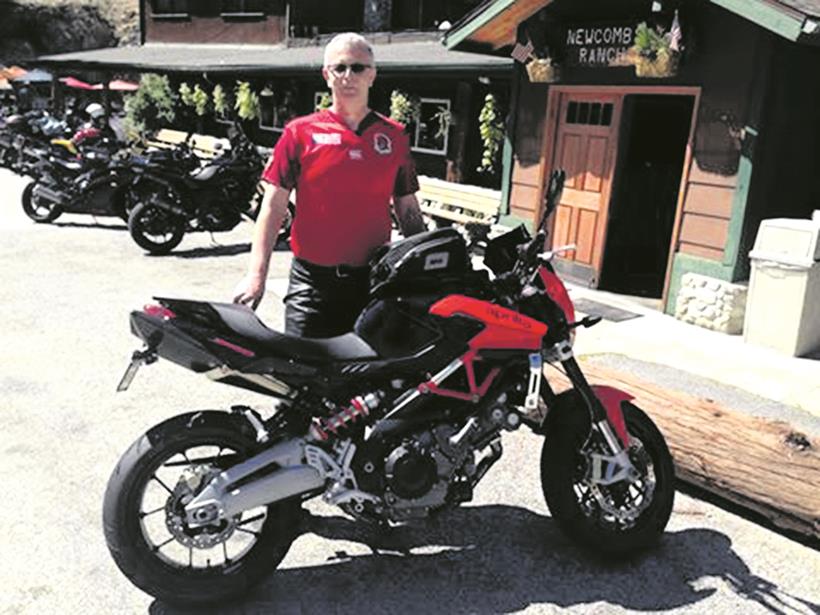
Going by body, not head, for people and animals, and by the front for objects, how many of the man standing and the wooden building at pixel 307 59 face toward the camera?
2

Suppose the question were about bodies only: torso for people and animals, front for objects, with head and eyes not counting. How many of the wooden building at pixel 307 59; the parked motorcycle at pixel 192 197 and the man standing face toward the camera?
2

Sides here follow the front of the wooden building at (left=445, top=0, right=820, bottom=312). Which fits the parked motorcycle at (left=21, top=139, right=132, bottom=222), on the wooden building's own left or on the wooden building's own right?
on the wooden building's own right

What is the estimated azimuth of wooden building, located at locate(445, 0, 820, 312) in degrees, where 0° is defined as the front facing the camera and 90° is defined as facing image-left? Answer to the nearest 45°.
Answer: approximately 45°

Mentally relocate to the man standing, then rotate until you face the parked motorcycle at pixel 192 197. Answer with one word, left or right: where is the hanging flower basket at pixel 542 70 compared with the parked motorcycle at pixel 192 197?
right

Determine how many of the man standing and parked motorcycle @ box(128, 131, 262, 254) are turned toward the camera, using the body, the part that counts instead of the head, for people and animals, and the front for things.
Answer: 1

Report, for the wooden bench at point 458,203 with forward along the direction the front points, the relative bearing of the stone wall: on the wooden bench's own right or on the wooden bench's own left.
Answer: on the wooden bench's own left

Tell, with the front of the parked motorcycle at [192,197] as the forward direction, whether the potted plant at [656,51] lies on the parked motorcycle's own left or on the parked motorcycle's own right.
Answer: on the parked motorcycle's own right

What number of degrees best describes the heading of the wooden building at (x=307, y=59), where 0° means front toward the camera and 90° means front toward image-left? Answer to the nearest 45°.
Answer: approximately 0°
